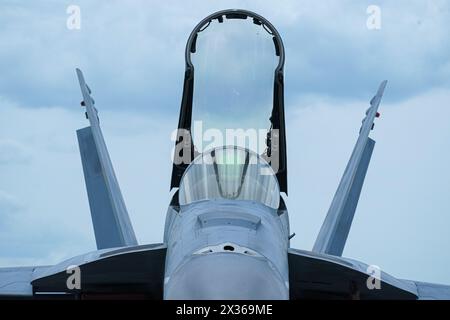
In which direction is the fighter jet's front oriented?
toward the camera
